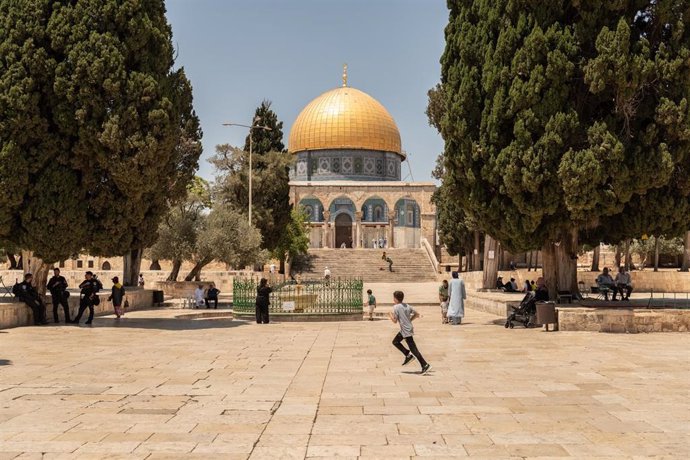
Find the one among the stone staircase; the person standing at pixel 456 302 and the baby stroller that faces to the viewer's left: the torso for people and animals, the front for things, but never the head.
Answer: the baby stroller

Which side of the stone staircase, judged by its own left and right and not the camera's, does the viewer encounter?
front

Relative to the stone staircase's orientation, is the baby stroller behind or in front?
in front

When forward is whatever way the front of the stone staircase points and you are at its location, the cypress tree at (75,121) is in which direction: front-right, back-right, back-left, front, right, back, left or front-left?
front

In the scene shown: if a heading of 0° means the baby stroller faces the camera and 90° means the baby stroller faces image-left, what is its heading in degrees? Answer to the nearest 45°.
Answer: approximately 90°

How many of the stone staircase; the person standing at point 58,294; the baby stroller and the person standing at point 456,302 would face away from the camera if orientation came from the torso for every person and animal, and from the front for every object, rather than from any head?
1

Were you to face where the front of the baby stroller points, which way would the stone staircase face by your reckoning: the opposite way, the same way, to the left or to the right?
to the left

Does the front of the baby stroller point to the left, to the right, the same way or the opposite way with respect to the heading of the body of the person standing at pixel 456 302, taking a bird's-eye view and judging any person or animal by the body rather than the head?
to the left

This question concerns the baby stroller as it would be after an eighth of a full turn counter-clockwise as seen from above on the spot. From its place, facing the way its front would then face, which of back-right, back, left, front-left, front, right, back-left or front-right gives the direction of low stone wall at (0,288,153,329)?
front-right

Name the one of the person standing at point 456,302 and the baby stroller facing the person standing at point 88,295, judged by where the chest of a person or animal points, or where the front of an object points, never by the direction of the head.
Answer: the baby stroller

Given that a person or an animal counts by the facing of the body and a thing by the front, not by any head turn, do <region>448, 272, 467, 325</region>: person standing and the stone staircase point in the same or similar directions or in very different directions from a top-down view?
very different directions

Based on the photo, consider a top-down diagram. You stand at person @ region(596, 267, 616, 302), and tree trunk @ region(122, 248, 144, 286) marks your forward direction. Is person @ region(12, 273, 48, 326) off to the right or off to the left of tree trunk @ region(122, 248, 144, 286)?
left
